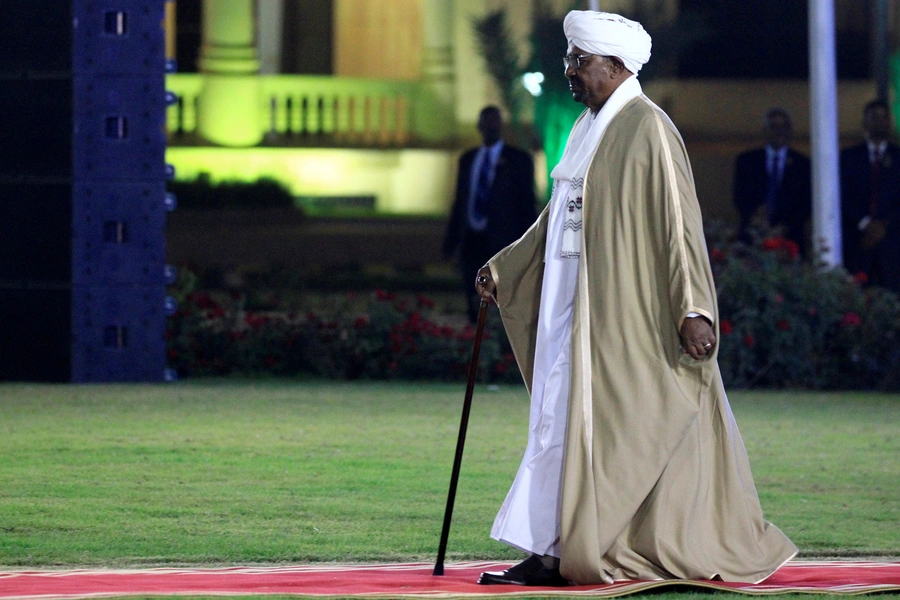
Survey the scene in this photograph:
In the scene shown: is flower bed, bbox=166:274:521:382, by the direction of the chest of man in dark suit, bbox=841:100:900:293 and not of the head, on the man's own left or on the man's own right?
on the man's own right

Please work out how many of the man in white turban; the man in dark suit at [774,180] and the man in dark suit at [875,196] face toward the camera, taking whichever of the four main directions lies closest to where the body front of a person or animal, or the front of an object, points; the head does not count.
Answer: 2

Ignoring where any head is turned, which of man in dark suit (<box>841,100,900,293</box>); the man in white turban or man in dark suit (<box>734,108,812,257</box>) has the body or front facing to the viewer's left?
the man in white turban

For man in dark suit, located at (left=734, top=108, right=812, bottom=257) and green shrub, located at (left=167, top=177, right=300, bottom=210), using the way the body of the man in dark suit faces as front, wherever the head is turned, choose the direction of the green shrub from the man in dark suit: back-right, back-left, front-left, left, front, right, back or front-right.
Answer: back-right

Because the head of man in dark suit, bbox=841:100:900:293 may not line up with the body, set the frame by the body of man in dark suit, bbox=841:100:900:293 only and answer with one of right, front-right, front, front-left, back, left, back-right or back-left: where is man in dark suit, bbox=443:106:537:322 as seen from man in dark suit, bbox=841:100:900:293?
right

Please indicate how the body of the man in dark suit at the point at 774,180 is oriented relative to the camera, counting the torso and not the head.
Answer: toward the camera

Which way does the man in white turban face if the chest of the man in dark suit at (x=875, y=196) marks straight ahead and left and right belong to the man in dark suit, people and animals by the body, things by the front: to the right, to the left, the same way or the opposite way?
to the right

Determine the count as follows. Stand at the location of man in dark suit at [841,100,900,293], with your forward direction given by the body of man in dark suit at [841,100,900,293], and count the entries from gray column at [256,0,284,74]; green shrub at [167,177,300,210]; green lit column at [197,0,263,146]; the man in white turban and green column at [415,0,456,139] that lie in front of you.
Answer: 1

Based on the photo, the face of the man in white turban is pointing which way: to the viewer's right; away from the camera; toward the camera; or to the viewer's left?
to the viewer's left

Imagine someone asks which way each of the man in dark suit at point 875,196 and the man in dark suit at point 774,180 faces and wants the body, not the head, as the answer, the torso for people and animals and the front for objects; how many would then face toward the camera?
2

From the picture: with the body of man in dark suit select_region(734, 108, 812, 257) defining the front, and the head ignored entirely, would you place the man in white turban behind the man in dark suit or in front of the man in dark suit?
in front

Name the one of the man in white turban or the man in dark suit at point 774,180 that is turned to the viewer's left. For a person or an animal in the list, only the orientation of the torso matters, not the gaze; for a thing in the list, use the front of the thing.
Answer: the man in white turban

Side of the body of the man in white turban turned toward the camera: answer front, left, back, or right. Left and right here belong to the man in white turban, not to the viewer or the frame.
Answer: left
